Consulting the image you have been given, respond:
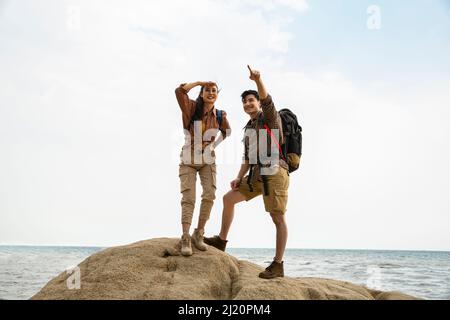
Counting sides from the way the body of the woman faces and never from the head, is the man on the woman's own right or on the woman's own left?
on the woman's own left

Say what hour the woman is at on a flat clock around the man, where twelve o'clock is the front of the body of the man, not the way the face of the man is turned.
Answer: The woman is roughly at 2 o'clock from the man.

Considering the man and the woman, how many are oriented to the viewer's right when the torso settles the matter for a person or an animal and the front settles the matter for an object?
0

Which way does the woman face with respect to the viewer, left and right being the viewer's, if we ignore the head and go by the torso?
facing the viewer

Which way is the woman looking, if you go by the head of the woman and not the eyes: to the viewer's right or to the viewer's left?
to the viewer's right

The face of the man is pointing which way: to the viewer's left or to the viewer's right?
to the viewer's left
